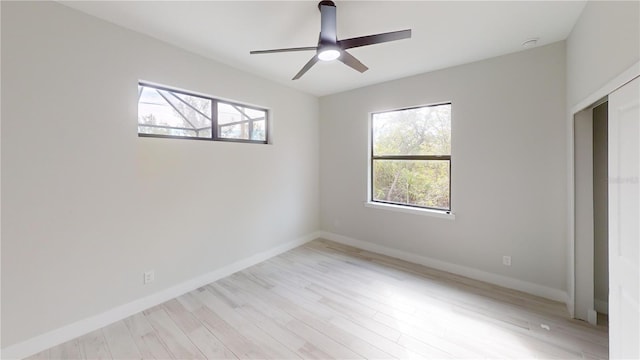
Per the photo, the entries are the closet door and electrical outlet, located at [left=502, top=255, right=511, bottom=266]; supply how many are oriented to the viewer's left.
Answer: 1

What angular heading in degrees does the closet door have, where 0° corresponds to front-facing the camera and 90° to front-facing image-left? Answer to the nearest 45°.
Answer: approximately 90°

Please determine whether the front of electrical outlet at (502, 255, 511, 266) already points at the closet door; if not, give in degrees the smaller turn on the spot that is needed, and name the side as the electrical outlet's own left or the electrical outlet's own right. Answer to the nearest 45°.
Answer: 0° — it already faces it

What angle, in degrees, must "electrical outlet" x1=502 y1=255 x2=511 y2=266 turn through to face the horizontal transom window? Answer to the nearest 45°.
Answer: approximately 45° to its right

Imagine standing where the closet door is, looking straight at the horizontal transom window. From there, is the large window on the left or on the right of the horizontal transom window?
right

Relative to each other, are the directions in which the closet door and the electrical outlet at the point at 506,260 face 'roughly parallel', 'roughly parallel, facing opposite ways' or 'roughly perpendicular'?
roughly perpendicular

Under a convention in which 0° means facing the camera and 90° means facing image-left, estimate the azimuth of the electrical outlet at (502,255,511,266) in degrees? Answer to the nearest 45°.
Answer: approximately 0°
